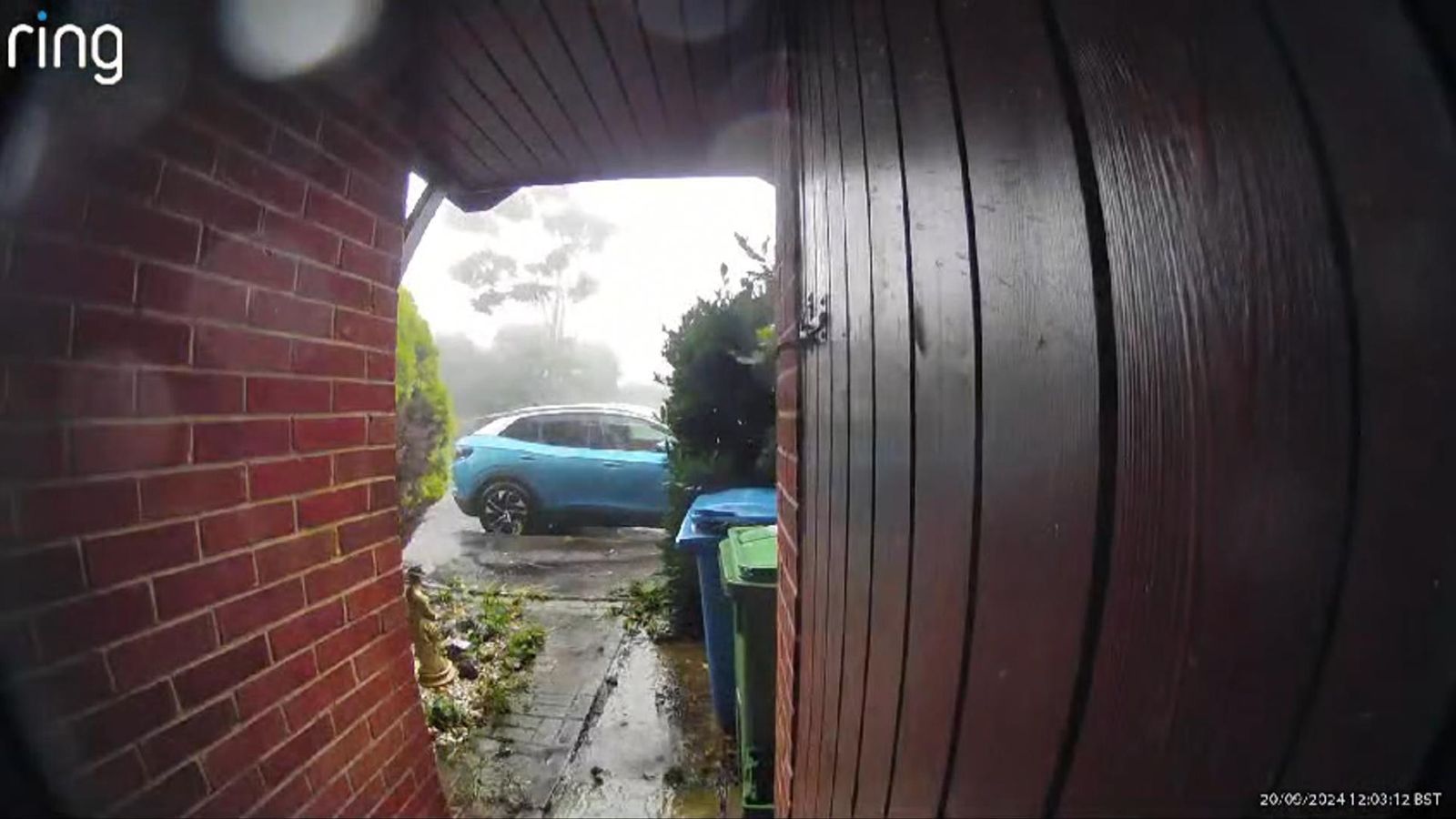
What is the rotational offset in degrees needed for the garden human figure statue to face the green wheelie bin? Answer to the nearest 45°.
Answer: approximately 45° to its right

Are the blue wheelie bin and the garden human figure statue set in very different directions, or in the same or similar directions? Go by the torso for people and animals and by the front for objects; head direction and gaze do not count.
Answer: very different directions

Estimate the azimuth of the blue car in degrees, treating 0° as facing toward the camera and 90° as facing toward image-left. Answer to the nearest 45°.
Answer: approximately 270°

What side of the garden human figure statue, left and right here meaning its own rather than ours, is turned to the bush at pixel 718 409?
front

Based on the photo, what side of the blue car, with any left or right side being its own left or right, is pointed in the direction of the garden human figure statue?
right

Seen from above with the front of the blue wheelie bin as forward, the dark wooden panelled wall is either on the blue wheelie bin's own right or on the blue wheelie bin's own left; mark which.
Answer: on the blue wheelie bin's own left

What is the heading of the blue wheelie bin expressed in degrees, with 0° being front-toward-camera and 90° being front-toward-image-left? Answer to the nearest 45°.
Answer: approximately 90°

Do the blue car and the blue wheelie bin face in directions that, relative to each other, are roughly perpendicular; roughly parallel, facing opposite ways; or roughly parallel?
roughly parallel, facing opposite ways

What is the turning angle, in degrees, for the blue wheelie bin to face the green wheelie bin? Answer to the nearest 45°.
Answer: approximately 90° to its left

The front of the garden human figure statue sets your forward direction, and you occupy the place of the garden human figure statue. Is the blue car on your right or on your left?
on your left

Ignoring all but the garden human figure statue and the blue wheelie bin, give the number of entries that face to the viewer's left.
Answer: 1

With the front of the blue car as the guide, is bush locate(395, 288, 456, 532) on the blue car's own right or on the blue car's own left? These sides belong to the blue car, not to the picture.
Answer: on the blue car's own right

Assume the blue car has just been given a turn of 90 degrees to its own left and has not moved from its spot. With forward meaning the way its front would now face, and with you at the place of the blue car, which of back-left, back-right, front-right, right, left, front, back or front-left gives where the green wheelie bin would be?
back

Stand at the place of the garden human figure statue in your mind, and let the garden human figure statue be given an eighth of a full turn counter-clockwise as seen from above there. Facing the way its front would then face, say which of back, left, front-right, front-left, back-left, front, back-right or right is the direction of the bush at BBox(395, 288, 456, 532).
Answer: front-left

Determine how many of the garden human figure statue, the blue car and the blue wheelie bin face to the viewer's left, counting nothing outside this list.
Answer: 1
